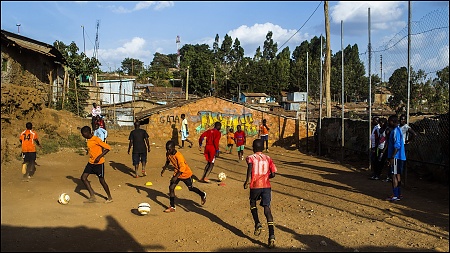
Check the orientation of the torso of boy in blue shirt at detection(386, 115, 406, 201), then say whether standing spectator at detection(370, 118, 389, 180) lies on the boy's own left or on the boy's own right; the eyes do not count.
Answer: on the boy's own right

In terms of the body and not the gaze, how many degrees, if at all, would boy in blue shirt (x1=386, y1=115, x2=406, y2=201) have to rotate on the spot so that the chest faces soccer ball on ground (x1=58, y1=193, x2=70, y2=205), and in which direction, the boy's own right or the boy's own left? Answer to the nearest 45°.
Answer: approximately 45° to the boy's own left

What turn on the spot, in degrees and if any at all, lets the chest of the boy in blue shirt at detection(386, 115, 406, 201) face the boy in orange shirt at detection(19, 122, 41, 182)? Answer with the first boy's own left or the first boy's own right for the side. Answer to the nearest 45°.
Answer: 0° — they already face them

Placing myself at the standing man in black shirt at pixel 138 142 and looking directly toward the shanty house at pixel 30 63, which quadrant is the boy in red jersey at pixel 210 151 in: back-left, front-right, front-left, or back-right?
back-right

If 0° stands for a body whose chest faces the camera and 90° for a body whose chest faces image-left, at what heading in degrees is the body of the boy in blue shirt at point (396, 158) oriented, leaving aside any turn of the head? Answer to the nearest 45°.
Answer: approximately 90°

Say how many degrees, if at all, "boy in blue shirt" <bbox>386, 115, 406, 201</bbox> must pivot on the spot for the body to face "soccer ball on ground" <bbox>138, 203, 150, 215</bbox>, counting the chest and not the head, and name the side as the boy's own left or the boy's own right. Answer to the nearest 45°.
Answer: approximately 45° to the boy's own left

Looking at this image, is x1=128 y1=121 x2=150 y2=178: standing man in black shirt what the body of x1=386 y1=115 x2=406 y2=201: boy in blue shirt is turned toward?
yes
